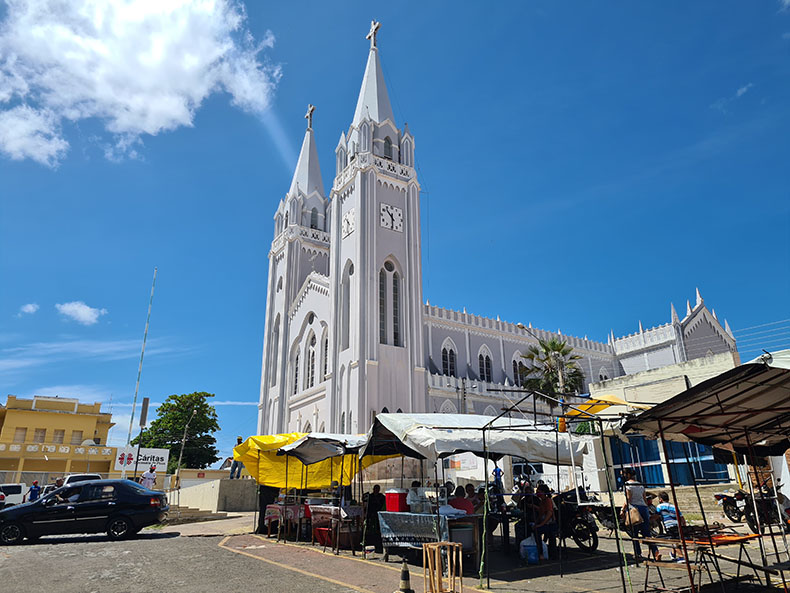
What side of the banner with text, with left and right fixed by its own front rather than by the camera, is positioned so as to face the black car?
front

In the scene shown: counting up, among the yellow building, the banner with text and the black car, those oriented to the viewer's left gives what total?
1

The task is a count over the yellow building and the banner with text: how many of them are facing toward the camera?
2

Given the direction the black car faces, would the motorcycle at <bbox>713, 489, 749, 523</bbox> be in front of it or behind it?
behind

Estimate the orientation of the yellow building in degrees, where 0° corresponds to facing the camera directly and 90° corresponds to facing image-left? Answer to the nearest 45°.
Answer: approximately 0°

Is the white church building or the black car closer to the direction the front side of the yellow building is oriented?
the black car

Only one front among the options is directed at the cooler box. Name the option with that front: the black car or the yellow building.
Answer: the yellow building

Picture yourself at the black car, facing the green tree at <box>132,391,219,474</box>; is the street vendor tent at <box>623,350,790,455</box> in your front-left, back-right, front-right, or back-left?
back-right

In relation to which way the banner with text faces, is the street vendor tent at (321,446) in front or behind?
in front

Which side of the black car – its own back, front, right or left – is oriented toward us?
left

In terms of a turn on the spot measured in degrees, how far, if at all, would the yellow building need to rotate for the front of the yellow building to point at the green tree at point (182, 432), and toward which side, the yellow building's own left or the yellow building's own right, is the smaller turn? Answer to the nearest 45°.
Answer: approximately 90° to the yellow building's own left

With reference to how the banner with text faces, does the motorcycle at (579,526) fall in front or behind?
in front

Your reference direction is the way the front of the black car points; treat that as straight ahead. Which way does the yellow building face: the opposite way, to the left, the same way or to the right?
to the left

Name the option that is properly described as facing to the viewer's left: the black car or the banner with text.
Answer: the black car
